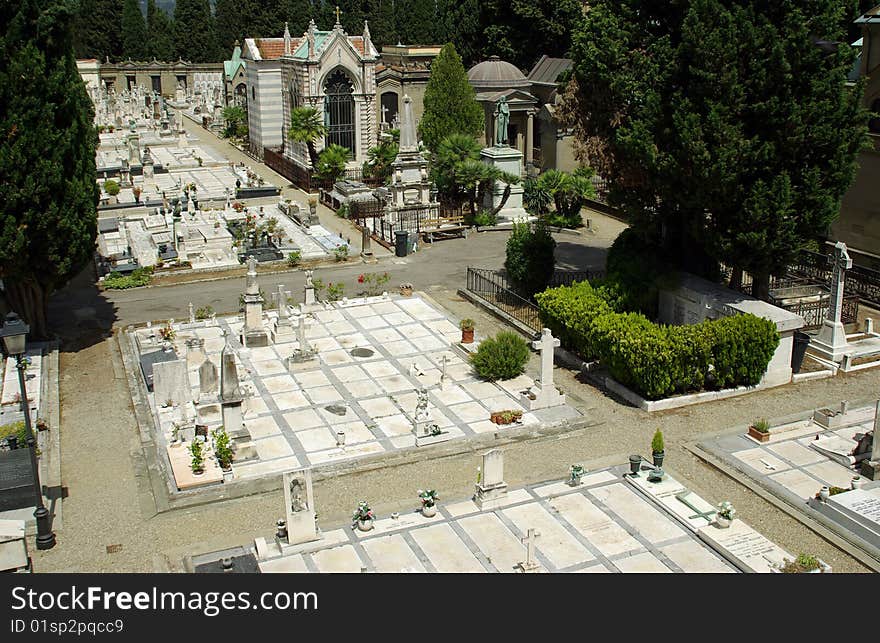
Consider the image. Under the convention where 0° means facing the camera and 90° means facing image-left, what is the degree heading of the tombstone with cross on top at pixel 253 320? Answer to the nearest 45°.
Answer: approximately 0°

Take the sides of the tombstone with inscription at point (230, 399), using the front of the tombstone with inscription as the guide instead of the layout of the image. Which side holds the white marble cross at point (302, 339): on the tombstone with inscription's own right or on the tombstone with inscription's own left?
on the tombstone with inscription's own left

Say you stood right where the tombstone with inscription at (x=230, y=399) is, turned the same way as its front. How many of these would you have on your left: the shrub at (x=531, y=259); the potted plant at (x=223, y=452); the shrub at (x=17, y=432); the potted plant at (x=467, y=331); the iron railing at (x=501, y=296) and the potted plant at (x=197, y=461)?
3

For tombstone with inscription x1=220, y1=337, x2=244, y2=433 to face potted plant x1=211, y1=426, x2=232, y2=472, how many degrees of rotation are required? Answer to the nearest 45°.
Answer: approximately 45° to its right

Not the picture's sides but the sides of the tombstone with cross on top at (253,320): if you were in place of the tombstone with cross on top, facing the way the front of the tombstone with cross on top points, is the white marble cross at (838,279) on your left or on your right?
on your left

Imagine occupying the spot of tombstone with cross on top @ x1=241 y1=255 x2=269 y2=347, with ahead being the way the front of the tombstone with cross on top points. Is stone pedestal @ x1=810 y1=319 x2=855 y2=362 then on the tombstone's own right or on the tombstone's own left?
on the tombstone's own left

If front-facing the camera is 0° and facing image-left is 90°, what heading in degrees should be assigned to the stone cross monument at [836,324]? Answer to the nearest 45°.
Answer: approximately 45°

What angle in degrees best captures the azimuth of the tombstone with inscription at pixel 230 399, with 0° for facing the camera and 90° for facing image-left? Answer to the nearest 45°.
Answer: approximately 315°
